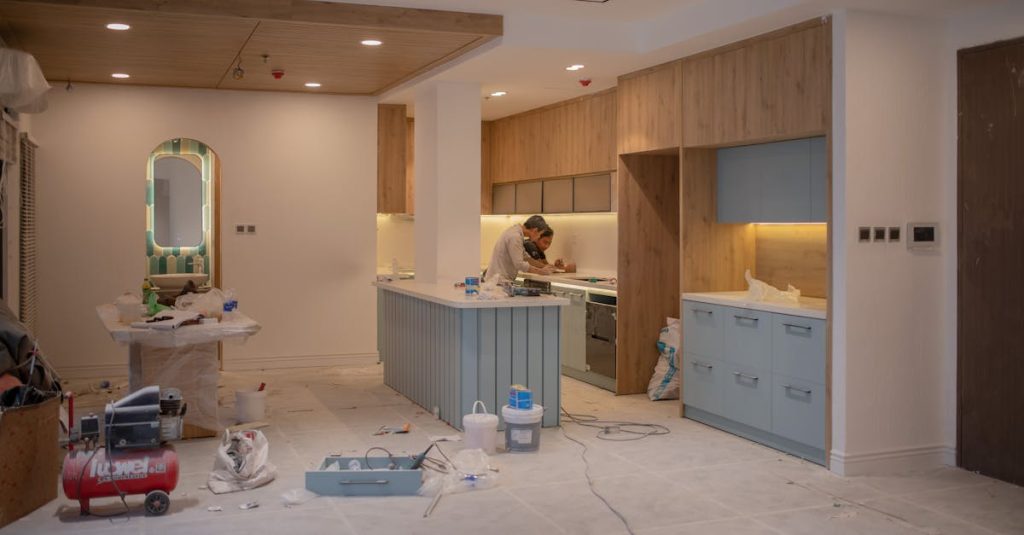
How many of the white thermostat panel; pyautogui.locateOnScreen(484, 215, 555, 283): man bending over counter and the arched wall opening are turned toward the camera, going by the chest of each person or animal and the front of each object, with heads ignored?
2

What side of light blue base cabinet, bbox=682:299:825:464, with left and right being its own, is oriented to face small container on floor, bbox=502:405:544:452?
front

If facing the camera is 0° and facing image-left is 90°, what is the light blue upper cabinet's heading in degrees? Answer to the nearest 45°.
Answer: approximately 45°

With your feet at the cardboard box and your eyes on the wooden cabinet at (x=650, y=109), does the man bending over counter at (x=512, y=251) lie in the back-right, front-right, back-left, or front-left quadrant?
front-left

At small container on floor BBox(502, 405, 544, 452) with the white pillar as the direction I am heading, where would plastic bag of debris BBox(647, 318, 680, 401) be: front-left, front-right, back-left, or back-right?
front-right

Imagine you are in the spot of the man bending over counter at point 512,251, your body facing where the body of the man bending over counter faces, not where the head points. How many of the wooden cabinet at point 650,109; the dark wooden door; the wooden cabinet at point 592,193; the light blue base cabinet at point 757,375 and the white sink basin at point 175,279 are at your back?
1

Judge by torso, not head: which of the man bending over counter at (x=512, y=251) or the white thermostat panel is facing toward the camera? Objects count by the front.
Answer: the white thermostat panel

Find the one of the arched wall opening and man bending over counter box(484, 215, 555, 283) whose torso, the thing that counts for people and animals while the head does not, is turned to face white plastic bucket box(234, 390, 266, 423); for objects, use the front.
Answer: the arched wall opening

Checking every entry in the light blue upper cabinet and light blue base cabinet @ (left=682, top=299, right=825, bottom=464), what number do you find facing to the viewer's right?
0

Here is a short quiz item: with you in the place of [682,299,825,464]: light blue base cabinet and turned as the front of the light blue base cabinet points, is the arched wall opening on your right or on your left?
on your right

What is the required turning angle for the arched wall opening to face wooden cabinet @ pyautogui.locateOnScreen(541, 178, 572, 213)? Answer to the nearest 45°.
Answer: approximately 90° to its left

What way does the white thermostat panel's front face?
toward the camera

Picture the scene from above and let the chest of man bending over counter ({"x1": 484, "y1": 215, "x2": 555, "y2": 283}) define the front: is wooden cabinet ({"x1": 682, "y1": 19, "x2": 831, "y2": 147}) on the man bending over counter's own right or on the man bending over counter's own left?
on the man bending over counter's own right

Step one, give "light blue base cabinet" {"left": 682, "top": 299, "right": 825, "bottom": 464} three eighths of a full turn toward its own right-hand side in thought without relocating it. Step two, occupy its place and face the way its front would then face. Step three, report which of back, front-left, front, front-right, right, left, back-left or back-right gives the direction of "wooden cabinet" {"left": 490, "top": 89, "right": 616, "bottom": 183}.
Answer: front-left

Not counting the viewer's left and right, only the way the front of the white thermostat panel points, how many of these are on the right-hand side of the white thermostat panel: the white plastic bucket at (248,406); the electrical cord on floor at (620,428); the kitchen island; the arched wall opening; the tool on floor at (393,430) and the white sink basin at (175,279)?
6

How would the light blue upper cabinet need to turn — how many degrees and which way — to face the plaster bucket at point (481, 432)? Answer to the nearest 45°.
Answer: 0° — it already faces it

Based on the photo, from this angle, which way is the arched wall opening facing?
toward the camera
